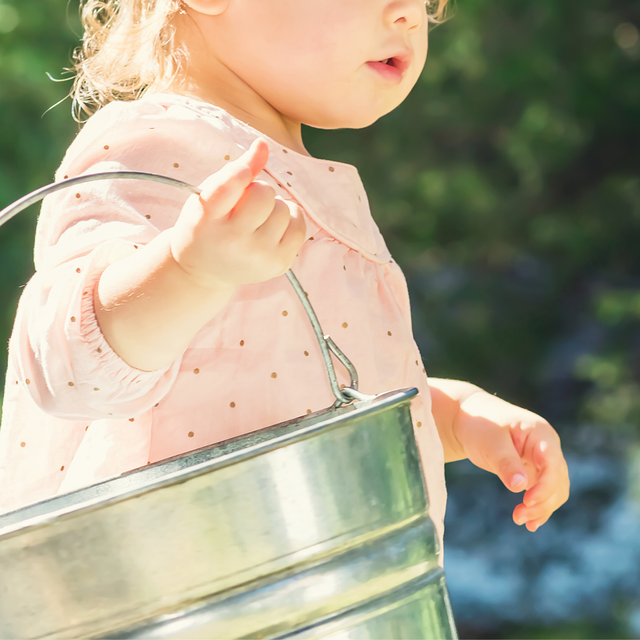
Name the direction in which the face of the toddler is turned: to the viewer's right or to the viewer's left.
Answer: to the viewer's right

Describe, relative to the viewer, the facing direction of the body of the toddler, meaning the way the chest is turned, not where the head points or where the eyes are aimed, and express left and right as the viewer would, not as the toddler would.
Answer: facing the viewer and to the right of the viewer
